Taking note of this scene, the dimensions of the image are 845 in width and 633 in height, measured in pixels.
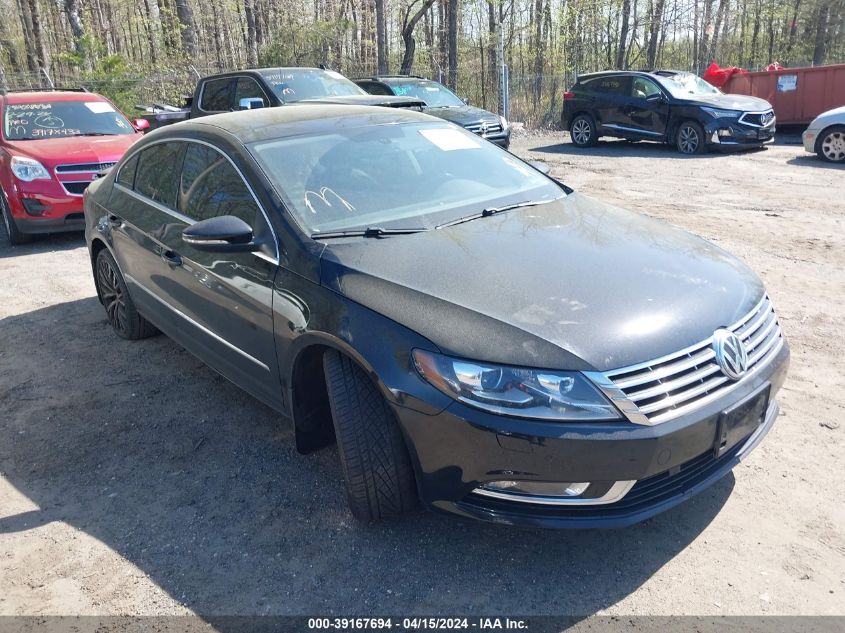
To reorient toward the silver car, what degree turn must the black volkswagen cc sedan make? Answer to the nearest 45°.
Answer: approximately 90° to its left

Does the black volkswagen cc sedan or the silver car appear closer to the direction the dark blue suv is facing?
the silver car

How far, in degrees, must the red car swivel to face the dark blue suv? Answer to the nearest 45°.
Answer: approximately 45° to its left

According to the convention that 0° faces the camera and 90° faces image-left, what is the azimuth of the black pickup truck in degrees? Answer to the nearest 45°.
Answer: approximately 315°

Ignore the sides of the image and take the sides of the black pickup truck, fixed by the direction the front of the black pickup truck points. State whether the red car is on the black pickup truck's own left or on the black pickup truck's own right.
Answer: on the black pickup truck's own right

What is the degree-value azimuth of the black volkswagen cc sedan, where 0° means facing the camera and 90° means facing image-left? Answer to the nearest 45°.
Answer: approximately 315°

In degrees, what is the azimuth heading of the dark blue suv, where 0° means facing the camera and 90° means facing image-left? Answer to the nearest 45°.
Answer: approximately 315°

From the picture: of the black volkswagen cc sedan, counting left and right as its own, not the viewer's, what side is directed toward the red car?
back

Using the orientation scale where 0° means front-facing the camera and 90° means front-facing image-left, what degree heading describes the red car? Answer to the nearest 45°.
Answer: approximately 315°
